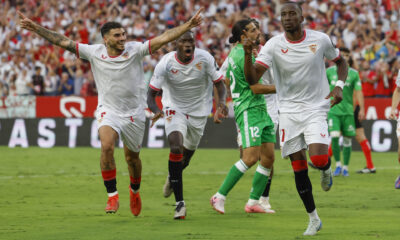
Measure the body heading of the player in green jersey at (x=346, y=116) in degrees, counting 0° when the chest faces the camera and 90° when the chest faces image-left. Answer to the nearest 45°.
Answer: approximately 0°

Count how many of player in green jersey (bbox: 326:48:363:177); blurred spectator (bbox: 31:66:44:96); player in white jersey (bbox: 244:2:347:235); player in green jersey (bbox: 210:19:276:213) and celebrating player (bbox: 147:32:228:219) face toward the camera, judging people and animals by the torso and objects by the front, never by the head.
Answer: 4

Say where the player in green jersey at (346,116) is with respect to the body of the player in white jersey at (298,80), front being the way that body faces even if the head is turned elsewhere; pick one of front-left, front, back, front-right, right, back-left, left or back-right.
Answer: back

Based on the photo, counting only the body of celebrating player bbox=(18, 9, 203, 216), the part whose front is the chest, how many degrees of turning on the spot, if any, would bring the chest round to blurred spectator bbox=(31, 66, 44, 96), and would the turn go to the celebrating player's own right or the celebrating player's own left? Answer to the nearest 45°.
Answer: approximately 180°
